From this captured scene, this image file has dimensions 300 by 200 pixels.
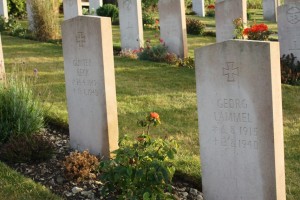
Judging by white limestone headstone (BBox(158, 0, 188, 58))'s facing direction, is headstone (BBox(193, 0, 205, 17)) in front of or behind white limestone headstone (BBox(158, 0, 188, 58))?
behind

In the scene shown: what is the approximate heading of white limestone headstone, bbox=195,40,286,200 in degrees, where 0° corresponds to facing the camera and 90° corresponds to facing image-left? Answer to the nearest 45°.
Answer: approximately 45°

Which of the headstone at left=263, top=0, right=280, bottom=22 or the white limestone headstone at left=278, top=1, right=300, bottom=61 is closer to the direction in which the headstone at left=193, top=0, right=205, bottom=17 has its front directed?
the white limestone headstone

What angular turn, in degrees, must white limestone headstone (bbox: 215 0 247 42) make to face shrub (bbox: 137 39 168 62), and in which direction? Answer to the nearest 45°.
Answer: approximately 45° to its right

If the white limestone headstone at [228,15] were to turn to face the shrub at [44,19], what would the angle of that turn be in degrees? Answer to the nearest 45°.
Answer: approximately 90° to its right

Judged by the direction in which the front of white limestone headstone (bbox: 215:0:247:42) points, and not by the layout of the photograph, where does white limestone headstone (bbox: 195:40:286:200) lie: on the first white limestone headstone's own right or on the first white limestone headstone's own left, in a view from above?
on the first white limestone headstone's own left
